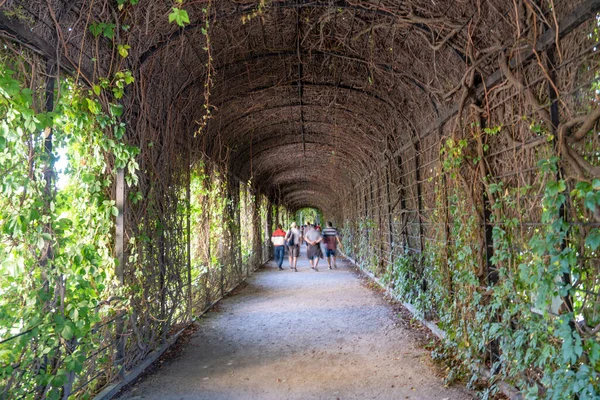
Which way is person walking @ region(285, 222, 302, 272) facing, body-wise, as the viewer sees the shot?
away from the camera

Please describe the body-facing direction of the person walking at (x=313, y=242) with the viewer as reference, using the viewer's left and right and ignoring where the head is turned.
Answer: facing away from the viewer

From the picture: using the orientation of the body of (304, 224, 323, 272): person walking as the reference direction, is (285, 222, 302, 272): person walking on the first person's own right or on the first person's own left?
on the first person's own left

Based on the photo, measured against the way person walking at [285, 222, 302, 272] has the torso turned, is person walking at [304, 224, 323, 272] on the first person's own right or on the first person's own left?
on the first person's own right

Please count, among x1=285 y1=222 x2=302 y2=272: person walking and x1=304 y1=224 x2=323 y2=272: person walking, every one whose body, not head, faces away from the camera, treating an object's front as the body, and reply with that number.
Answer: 2
